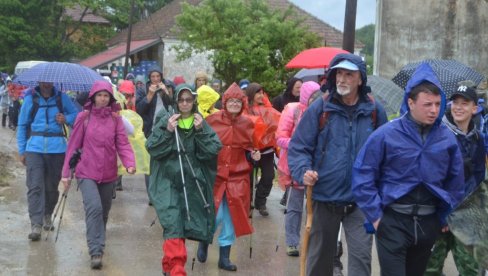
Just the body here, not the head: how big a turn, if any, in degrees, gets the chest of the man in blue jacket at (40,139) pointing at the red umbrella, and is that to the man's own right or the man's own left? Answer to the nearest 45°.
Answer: approximately 90° to the man's own left

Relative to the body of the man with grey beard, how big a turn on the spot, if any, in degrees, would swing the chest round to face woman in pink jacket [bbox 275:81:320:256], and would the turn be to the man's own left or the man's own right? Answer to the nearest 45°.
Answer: approximately 180°

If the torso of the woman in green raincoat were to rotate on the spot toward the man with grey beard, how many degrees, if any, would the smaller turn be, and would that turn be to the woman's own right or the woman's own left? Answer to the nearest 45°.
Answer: approximately 45° to the woman's own left

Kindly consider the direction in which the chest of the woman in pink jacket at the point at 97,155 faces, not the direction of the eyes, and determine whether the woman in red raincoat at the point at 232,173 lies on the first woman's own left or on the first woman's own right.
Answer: on the first woman's own left

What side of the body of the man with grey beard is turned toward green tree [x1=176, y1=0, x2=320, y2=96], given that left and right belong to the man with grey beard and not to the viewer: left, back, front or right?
back

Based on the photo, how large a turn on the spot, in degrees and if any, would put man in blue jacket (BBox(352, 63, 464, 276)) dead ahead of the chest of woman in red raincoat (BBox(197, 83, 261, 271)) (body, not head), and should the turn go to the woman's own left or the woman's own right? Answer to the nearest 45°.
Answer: approximately 45° to the woman's own left

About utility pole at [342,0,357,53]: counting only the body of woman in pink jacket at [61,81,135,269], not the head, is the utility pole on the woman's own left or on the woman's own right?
on the woman's own left

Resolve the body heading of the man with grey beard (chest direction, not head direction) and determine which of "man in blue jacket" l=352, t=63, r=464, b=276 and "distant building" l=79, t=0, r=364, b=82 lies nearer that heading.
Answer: the man in blue jacket

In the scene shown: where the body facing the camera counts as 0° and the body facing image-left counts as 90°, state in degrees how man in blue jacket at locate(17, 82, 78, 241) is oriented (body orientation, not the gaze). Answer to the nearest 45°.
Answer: approximately 0°
